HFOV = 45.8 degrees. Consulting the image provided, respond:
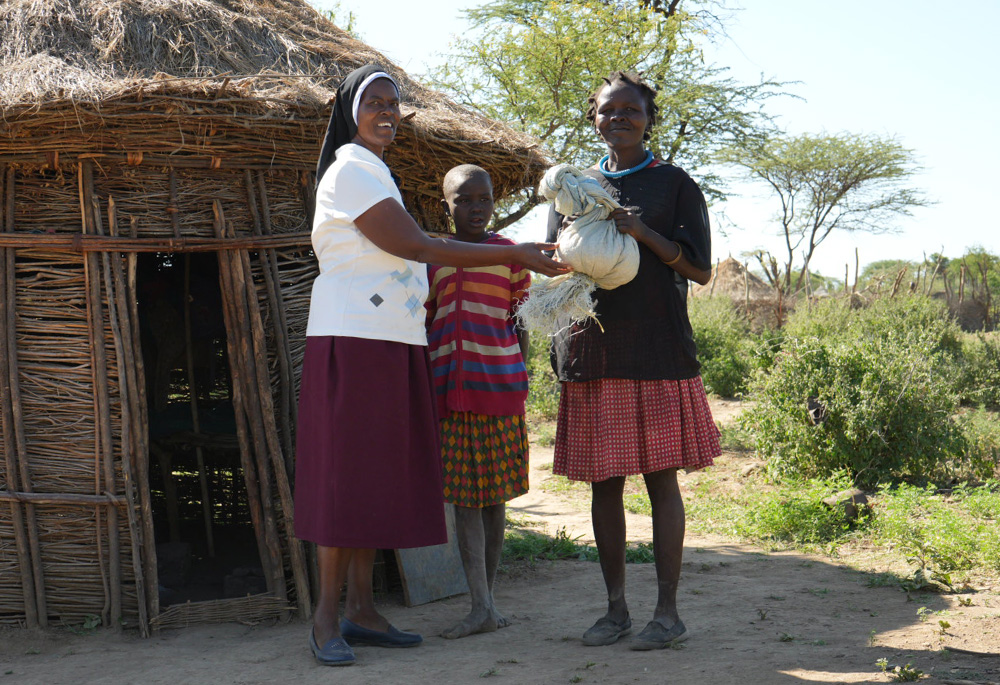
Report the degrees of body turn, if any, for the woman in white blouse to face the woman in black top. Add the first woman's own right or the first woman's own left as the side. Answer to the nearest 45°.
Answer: approximately 45° to the first woman's own left

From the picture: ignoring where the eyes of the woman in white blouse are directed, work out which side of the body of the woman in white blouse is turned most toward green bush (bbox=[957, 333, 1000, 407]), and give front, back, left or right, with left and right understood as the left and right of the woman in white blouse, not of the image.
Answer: left

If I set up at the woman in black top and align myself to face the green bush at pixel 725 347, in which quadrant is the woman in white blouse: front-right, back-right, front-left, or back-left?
back-left

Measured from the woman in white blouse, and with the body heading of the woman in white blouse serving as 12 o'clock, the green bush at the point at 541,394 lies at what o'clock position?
The green bush is roughly at 8 o'clock from the woman in white blouse.

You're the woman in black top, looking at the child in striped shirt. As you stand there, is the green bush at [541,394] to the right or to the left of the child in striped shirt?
right

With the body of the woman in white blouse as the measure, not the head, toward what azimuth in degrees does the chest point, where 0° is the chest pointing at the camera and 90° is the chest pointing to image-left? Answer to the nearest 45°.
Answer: approximately 315°

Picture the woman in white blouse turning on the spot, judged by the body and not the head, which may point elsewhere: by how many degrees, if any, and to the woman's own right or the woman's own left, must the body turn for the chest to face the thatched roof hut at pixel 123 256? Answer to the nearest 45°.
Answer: approximately 180°

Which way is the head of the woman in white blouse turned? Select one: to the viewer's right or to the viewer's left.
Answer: to the viewer's right

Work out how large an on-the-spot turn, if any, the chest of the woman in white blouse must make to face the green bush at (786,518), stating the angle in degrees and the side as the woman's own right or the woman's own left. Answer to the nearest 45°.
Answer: approximately 90° to the woman's own left

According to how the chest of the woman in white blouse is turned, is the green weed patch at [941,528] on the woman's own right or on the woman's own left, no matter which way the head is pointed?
on the woman's own left
